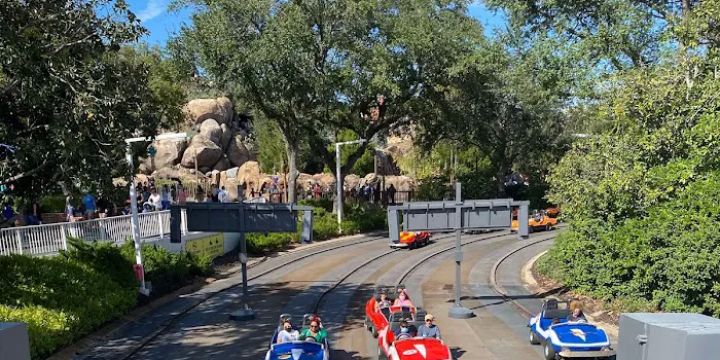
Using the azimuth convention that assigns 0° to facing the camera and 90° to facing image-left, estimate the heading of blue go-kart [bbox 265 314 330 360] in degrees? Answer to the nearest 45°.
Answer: approximately 0°

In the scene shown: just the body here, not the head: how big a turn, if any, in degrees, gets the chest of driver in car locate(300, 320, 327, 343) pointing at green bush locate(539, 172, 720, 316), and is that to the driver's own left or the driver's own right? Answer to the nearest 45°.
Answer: approximately 90° to the driver's own left

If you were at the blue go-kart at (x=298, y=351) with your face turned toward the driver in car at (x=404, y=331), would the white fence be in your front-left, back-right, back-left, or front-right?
back-left

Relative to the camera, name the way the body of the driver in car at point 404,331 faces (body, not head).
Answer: toward the camera

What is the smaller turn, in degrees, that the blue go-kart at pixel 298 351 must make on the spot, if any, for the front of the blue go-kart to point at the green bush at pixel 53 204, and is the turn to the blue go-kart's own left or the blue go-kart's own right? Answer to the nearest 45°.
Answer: approximately 135° to the blue go-kart's own right

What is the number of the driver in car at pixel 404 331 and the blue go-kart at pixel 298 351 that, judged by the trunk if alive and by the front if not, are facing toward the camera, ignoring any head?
2

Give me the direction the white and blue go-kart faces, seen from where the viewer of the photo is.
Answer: facing the viewer and to the right of the viewer

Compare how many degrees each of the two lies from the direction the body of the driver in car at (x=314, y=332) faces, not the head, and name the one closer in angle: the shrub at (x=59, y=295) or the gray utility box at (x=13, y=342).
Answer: the gray utility box

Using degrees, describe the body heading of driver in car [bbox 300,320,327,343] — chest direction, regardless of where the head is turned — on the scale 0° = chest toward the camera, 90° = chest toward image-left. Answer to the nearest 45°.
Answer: approximately 0°
